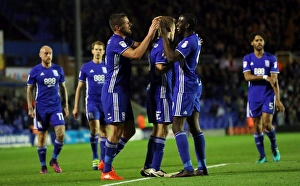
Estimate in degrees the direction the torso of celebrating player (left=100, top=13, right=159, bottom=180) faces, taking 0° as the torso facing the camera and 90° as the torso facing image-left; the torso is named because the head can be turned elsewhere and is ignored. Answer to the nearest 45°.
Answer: approximately 270°

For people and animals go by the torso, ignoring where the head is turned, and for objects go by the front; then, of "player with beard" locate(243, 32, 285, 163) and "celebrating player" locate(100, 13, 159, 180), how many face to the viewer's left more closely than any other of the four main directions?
0

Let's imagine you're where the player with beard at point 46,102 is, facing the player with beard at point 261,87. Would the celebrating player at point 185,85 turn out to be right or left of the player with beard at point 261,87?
right

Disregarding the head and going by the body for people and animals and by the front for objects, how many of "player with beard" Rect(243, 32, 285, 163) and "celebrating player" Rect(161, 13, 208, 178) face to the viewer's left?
1

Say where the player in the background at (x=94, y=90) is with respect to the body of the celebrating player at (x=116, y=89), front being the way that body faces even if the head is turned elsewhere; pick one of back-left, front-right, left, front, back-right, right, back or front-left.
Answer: left

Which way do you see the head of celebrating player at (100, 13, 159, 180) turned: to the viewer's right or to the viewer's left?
to the viewer's right

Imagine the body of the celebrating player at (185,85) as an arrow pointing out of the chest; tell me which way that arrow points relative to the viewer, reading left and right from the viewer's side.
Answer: facing to the left of the viewer

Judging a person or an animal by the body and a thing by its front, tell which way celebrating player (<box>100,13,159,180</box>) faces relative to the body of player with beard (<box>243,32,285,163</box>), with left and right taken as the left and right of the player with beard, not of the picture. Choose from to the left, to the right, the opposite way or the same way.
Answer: to the left
